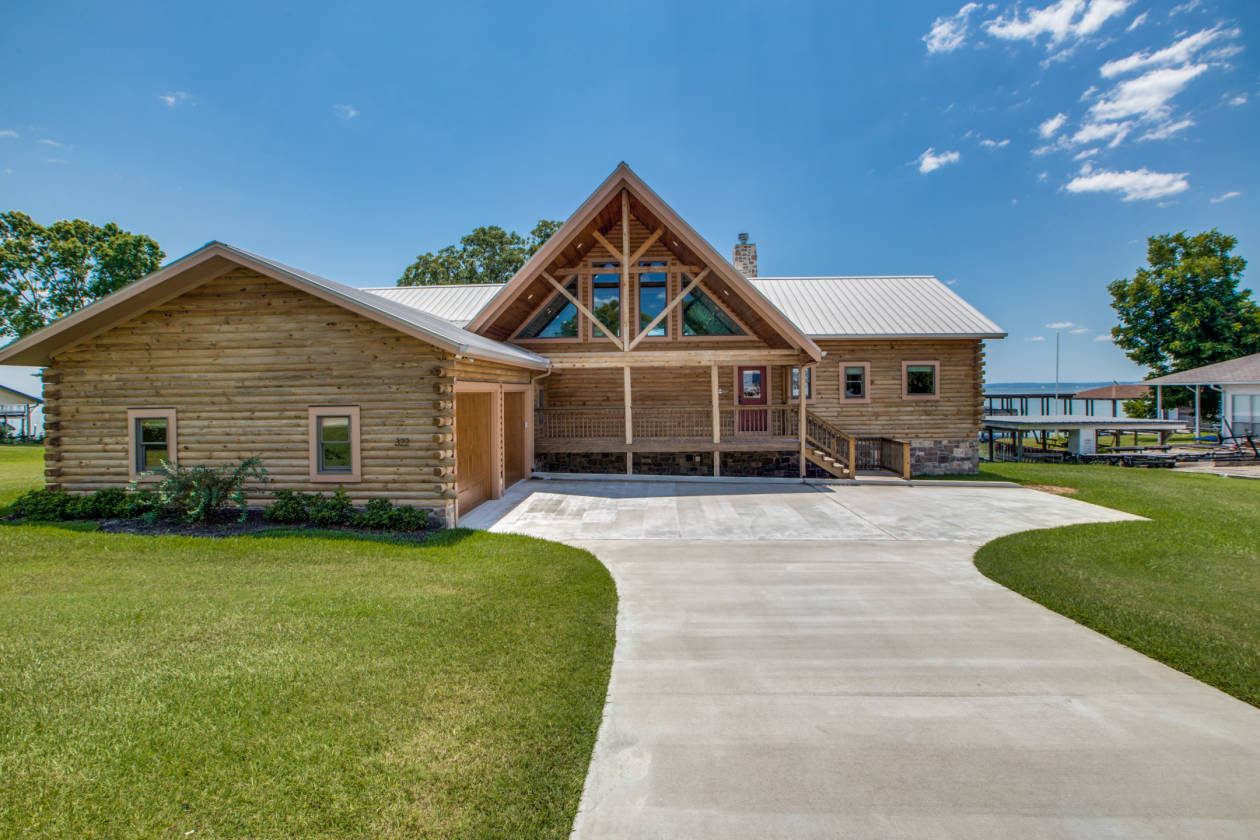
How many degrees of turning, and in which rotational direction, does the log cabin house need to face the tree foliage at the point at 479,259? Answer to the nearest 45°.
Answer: approximately 180°

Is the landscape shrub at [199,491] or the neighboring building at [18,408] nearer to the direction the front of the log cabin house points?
the landscape shrub

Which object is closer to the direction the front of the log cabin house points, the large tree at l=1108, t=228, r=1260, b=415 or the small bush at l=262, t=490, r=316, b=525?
the small bush

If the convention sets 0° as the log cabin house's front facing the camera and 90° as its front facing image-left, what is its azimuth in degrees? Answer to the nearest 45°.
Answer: approximately 0°

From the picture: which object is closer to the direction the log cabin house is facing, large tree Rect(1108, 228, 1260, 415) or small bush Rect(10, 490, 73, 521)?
the small bush

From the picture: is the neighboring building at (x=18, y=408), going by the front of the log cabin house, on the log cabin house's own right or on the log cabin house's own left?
on the log cabin house's own right

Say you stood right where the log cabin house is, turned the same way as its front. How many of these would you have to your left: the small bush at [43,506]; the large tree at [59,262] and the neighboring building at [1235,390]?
1

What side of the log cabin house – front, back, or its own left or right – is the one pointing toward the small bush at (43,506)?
right

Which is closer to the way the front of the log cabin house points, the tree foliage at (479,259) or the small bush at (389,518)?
the small bush

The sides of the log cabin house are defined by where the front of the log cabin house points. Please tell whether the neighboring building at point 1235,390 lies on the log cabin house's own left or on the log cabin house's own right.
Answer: on the log cabin house's own left
